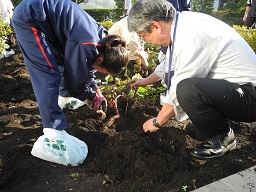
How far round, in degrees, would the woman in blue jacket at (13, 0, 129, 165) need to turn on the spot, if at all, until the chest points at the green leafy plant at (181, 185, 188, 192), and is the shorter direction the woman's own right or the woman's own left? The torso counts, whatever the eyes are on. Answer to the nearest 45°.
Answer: approximately 45° to the woman's own right

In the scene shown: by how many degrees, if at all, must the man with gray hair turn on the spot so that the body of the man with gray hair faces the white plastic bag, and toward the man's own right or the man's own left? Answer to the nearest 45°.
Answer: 0° — they already face it

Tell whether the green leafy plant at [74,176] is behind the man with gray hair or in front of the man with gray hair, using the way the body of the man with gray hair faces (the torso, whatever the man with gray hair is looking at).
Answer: in front

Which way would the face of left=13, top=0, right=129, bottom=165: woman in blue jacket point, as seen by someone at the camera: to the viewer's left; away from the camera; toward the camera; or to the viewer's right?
to the viewer's right

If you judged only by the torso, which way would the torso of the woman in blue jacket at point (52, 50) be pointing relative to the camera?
to the viewer's right

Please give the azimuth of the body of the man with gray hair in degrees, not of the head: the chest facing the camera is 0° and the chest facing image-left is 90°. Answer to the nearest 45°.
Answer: approximately 90°
